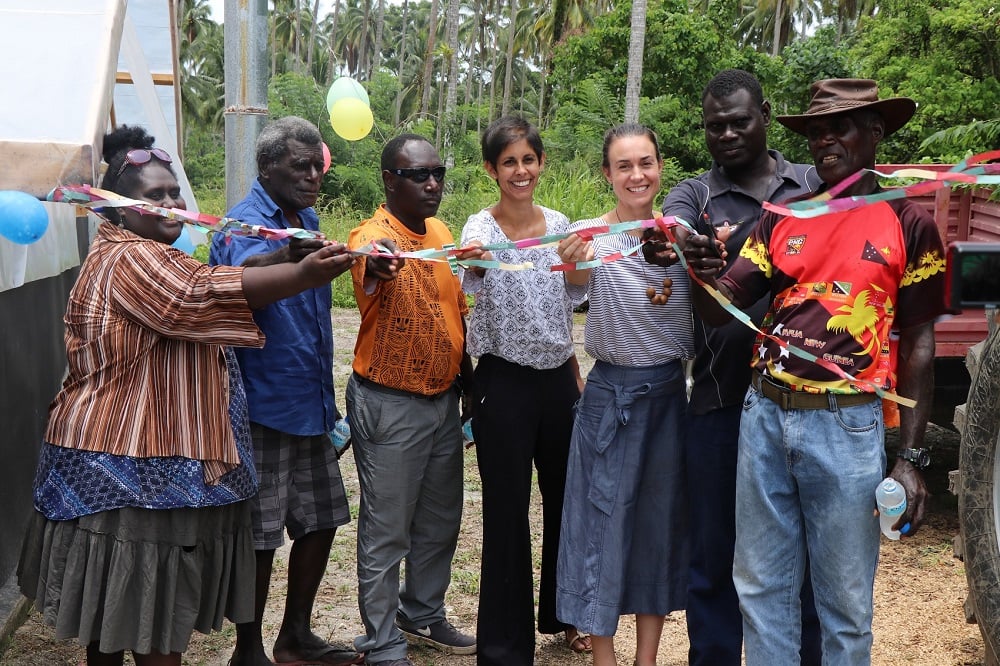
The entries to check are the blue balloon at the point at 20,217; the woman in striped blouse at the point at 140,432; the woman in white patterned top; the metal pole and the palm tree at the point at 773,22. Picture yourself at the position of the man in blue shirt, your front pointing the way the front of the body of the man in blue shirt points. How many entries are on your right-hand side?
2

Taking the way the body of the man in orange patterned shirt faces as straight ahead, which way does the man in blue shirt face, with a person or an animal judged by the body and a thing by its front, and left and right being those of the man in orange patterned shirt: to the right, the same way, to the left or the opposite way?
the same way

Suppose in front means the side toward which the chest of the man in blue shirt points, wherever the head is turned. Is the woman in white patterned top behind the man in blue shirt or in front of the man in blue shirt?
in front

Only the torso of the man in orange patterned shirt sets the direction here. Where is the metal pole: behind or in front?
behind

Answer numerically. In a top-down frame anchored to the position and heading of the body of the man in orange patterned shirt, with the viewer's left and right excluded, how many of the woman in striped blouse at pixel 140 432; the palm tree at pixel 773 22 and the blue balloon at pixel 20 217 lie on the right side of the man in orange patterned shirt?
2

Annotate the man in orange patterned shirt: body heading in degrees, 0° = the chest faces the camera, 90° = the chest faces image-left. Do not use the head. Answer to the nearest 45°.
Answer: approximately 315°

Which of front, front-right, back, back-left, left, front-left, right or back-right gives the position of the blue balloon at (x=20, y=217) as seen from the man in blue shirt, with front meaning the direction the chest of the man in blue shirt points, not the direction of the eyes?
right

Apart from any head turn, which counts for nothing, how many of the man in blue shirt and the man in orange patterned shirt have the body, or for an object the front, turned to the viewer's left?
0

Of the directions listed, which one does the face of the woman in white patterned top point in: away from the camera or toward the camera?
toward the camera

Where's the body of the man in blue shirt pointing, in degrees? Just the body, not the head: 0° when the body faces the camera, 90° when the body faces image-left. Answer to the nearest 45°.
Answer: approximately 315°

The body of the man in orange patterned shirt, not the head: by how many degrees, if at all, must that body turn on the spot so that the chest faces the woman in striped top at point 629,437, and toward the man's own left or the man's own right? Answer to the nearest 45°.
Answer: approximately 45° to the man's own left

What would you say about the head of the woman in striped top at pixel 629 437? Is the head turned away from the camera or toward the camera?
toward the camera
